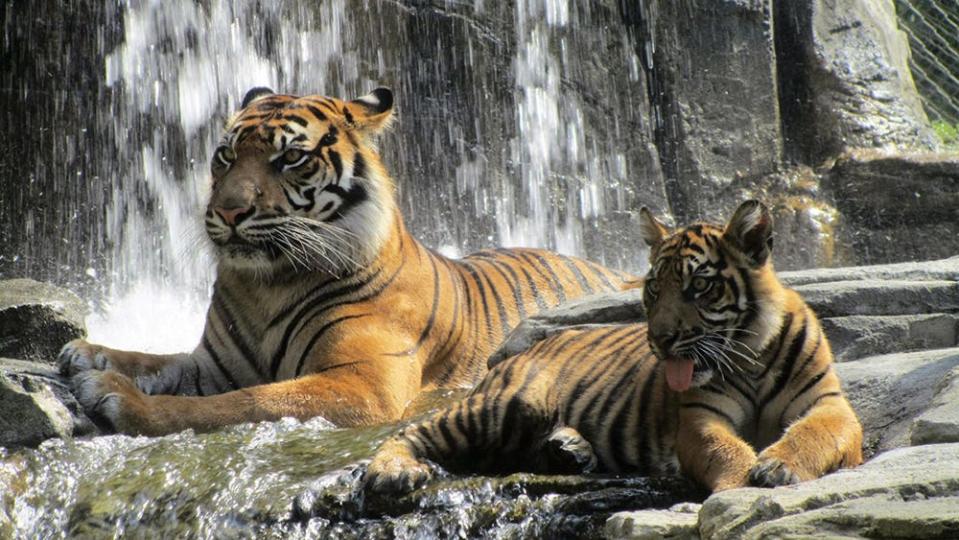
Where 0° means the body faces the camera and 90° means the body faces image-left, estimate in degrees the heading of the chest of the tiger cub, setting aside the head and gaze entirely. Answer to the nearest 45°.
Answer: approximately 315°

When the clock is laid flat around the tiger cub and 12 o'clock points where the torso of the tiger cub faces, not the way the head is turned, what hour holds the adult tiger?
The adult tiger is roughly at 6 o'clock from the tiger cub.

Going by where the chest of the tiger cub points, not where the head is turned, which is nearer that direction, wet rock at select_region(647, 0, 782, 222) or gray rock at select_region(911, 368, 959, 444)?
the gray rock

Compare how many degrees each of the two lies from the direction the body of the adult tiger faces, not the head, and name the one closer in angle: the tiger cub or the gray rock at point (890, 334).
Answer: the tiger cub

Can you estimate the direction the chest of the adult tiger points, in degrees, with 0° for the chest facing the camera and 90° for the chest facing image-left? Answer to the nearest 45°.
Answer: approximately 45°

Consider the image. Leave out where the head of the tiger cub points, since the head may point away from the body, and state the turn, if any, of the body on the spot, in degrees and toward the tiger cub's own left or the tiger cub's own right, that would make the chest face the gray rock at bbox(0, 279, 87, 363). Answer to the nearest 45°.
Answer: approximately 180°

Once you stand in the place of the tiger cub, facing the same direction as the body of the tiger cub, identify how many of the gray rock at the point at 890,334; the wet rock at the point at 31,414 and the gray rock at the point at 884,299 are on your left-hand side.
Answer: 2

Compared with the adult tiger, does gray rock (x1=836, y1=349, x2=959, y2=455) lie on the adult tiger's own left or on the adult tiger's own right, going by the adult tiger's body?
on the adult tiger's own left

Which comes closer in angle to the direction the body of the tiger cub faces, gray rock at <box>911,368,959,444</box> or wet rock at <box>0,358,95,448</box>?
the gray rock

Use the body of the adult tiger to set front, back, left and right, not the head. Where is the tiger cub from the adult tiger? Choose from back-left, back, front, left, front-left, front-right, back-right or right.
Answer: left

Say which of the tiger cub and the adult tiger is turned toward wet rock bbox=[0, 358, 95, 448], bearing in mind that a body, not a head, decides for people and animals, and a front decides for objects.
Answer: the adult tiger

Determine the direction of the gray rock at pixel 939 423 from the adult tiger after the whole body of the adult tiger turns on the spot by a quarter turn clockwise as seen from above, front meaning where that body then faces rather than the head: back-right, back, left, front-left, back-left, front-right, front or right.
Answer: back

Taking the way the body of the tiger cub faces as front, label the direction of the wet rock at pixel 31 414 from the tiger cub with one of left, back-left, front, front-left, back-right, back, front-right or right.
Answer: back-right

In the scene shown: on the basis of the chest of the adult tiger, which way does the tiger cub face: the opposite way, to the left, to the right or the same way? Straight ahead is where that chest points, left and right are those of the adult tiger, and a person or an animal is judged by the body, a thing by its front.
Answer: to the left

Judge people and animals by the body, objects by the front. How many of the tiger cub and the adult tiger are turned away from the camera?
0

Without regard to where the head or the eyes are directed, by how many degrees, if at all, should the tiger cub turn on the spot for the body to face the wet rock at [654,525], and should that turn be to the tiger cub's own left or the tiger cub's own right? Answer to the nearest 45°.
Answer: approximately 45° to the tiger cub's own right

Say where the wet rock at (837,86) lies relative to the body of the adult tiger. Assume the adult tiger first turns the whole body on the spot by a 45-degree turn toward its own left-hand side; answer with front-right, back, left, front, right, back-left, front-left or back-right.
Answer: back-left

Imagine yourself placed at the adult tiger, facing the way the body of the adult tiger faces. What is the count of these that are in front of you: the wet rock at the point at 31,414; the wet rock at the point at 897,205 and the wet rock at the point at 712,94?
1

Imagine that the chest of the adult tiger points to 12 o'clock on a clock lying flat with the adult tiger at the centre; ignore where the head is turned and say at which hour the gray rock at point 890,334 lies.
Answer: The gray rock is roughly at 8 o'clock from the adult tiger.
